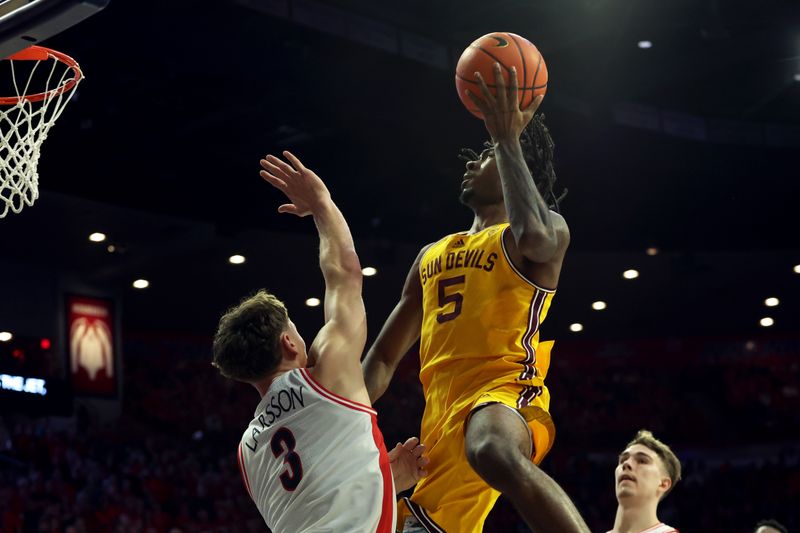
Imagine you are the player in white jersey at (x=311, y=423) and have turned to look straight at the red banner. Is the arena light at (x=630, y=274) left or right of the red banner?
right

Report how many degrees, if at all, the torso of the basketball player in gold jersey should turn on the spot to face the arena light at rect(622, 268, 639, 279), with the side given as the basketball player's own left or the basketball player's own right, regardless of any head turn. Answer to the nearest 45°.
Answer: approximately 135° to the basketball player's own right

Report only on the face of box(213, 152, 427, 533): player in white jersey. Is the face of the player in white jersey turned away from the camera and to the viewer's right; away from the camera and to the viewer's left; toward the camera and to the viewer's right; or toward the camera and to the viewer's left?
away from the camera and to the viewer's right

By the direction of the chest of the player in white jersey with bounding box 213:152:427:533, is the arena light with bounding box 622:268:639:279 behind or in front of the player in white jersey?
in front

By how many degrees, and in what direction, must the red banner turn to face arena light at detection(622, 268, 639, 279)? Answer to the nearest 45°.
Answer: approximately 90° to its left

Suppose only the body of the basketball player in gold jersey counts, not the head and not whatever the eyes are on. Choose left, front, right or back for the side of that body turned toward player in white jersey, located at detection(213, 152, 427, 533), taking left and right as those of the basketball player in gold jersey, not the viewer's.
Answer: front

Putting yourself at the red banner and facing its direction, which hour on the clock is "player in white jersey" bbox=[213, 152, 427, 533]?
The player in white jersey is roughly at 12 o'clock from the red banner.

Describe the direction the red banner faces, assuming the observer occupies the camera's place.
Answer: facing the viewer

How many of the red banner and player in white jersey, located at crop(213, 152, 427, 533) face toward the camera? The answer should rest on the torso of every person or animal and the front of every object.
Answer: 1

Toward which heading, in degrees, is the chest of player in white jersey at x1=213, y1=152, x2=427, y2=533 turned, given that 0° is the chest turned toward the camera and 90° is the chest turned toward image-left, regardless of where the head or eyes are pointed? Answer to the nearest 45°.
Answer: approximately 225°

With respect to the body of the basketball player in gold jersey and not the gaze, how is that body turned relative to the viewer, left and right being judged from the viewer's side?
facing the viewer and to the left of the viewer

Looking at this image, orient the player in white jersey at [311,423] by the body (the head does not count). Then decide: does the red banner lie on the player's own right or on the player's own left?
on the player's own left

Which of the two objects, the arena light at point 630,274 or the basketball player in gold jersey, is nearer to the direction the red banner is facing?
the basketball player in gold jersey
